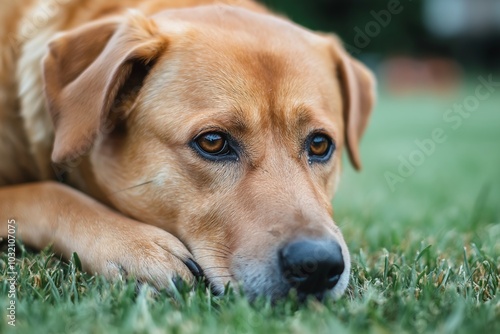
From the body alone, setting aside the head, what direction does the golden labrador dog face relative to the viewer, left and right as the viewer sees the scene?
facing the viewer and to the right of the viewer
